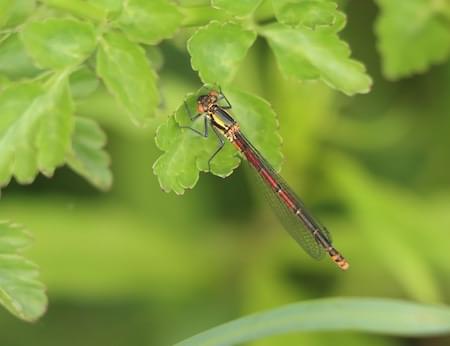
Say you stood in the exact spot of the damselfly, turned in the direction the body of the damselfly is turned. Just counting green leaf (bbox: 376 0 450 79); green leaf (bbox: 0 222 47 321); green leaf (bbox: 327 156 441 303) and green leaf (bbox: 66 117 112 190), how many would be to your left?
2

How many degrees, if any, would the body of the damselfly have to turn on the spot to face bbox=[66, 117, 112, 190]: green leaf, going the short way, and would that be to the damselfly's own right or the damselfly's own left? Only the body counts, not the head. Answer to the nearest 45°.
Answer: approximately 90° to the damselfly's own left

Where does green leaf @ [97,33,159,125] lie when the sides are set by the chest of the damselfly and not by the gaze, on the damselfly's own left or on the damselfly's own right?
on the damselfly's own left

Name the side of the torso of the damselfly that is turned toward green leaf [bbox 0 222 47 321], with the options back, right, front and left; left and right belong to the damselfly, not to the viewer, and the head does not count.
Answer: left

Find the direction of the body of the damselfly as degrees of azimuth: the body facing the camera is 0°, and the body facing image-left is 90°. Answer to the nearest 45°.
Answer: approximately 135°

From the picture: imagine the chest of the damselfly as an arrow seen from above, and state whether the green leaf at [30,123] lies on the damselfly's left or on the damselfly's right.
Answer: on the damselfly's left

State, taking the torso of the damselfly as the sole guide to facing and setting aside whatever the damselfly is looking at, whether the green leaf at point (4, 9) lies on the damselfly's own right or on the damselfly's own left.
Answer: on the damselfly's own left

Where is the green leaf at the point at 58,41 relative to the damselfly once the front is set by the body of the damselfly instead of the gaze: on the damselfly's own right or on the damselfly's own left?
on the damselfly's own left
